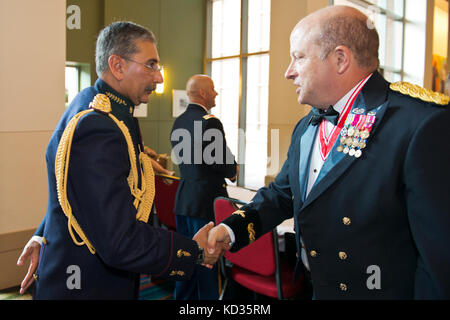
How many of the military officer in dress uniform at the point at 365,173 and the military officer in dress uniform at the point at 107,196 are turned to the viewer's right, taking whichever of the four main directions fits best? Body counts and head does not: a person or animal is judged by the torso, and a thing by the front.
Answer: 1

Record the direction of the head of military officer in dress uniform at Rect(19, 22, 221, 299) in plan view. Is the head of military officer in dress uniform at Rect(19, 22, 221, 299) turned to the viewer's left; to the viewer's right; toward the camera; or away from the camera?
to the viewer's right

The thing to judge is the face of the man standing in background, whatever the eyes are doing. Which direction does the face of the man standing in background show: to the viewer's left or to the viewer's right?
to the viewer's right

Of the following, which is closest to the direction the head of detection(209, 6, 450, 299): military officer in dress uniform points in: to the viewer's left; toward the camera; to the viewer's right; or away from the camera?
to the viewer's left

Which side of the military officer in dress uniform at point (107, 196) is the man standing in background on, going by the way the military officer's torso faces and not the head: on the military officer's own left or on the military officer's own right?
on the military officer's own left

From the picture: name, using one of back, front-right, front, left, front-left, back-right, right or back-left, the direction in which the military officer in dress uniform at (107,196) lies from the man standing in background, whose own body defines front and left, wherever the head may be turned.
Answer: back-right

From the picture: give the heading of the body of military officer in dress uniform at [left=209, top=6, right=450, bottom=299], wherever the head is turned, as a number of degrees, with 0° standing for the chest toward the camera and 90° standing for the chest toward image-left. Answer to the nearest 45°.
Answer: approximately 45°

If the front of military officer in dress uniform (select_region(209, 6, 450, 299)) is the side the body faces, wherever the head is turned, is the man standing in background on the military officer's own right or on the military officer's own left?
on the military officer's own right
